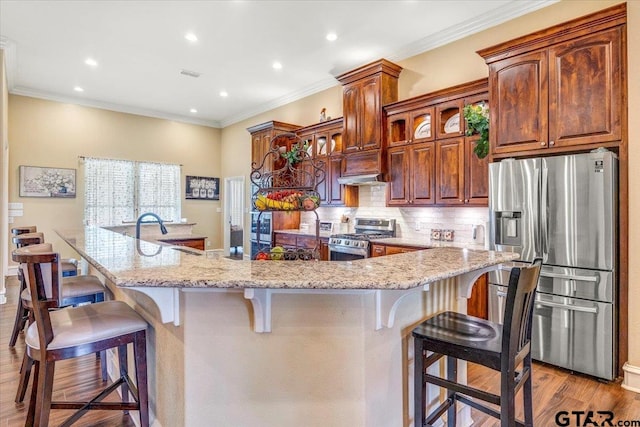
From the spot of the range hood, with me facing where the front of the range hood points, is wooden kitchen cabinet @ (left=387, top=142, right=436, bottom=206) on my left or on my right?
on my left

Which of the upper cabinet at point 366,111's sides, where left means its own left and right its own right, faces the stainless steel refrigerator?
left

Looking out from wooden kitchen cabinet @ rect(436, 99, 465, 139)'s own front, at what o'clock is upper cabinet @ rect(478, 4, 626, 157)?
The upper cabinet is roughly at 9 o'clock from the wooden kitchen cabinet.

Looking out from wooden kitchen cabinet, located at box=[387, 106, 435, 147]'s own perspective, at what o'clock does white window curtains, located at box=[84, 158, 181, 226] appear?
The white window curtains is roughly at 2 o'clock from the wooden kitchen cabinet.

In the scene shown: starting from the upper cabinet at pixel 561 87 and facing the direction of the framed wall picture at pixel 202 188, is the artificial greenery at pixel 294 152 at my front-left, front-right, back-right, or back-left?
front-left

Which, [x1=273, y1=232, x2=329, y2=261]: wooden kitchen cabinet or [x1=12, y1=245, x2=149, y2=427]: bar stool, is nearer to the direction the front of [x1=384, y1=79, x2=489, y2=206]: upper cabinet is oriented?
the bar stool

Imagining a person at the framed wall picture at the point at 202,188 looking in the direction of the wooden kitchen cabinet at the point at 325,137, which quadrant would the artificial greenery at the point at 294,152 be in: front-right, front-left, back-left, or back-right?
front-right

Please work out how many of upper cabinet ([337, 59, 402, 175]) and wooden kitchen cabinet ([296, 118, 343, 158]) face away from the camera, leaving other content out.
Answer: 0

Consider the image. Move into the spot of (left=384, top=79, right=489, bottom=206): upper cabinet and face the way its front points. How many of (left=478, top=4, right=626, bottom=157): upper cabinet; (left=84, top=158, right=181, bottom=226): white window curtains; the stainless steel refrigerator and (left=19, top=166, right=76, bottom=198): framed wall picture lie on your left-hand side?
2

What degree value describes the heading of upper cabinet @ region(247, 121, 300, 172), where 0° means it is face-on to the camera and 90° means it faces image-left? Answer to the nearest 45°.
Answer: approximately 45°

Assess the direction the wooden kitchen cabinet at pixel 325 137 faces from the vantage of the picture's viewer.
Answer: facing the viewer and to the left of the viewer

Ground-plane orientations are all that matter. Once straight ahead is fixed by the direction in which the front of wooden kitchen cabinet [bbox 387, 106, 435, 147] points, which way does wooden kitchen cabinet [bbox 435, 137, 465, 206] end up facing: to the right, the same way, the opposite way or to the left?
the same way

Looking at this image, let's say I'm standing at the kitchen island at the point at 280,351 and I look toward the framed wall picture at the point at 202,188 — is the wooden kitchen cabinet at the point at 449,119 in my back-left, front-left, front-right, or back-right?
front-right

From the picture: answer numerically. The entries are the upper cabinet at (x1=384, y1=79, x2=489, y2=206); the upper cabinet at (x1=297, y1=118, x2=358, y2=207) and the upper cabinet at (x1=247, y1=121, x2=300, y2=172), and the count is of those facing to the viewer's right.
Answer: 0

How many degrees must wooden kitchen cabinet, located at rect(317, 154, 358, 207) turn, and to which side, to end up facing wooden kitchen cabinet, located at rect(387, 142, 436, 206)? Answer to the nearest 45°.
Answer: approximately 90° to its left

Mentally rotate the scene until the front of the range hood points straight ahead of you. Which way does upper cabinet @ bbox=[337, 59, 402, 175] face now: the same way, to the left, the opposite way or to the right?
the same way

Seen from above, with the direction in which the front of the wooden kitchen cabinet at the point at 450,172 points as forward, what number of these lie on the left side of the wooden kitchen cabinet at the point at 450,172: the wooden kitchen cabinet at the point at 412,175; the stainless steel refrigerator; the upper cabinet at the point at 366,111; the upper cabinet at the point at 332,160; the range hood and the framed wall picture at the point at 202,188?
1

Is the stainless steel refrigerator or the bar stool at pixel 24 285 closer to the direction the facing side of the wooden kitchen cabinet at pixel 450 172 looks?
the bar stool

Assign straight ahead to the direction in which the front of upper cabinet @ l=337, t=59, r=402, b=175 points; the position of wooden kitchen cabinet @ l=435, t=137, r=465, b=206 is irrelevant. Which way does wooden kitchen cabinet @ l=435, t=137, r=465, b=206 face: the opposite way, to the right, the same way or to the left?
the same way

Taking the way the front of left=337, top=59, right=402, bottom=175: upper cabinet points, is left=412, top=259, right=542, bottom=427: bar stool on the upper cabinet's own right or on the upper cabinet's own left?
on the upper cabinet's own left

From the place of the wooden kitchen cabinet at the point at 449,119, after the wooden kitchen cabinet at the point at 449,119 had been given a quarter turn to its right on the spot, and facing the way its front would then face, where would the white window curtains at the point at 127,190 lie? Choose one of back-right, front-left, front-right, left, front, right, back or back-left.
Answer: front-left

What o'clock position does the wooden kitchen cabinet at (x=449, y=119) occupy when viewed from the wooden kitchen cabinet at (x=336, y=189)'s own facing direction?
the wooden kitchen cabinet at (x=449, y=119) is roughly at 9 o'clock from the wooden kitchen cabinet at (x=336, y=189).

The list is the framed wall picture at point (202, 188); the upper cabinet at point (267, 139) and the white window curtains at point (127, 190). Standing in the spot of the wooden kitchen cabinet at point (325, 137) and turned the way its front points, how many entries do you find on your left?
0
